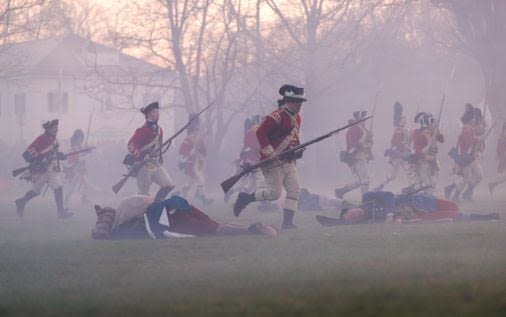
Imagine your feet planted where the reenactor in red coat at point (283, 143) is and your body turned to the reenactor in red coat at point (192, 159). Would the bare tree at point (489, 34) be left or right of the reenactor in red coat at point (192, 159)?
right

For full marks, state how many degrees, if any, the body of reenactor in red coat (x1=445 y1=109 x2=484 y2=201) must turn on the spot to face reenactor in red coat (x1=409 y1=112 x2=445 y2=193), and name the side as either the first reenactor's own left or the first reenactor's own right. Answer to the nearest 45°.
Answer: approximately 135° to the first reenactor's own right
